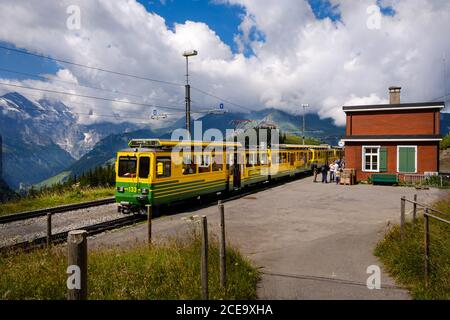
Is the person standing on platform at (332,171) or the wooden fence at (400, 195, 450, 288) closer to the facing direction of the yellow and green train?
the wooden fence

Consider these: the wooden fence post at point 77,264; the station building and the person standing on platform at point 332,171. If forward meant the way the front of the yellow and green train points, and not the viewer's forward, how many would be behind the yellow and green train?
2

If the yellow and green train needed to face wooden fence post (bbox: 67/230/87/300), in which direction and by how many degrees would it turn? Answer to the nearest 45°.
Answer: approximately 45° to its left

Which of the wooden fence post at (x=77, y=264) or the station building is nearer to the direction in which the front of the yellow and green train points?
the wooden fence post

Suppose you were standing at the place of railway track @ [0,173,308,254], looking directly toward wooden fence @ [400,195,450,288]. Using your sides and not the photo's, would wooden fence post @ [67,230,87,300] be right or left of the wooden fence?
right

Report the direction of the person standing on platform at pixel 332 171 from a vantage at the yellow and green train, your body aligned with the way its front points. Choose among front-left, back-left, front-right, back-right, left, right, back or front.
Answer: back

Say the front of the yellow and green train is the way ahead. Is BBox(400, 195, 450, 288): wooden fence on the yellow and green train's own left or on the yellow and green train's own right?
on the yellow and green train's own left

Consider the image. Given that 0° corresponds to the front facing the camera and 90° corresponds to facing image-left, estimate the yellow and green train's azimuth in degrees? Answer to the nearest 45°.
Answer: approximately 45°

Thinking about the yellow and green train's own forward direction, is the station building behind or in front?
behind

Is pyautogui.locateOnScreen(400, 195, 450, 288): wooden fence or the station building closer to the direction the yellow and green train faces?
the wooden fence
